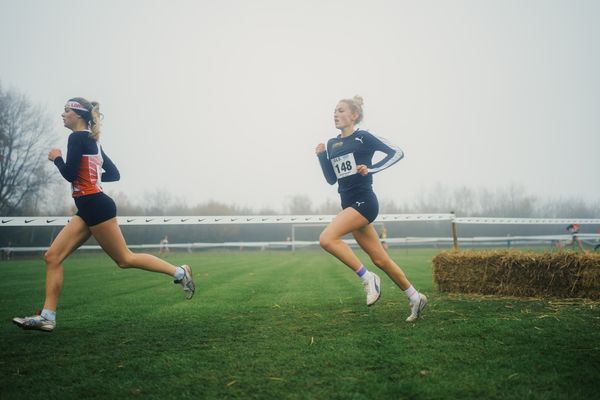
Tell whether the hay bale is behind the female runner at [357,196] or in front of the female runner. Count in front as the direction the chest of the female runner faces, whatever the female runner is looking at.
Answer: behind

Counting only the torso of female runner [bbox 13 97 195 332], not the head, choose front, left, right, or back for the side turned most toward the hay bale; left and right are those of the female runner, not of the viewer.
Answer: back

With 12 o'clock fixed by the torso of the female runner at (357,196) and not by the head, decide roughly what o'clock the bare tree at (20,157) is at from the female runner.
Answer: The bare tree is roughly at 3 o'clock from the female runner.

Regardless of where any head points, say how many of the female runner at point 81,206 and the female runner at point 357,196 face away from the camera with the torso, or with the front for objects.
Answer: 0

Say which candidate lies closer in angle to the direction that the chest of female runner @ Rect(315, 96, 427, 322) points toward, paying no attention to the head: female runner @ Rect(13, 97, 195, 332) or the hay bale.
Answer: the female runner

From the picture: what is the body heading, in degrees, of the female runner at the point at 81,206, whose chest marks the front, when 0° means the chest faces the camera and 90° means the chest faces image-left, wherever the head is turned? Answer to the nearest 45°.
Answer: approximately 90°

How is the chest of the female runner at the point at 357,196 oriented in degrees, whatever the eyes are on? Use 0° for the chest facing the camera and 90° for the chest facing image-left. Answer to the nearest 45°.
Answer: approximately 45°

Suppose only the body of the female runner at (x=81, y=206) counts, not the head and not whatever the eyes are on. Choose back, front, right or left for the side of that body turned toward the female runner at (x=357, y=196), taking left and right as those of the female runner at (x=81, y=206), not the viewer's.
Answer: back

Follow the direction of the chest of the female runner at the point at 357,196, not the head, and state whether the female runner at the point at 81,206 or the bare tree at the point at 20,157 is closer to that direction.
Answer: the female runner

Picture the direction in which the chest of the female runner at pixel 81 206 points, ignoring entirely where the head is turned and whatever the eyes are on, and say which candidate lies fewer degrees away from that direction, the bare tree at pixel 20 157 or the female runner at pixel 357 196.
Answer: the bare tree

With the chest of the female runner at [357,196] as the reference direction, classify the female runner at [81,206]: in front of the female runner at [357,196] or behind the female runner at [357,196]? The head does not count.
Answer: in front

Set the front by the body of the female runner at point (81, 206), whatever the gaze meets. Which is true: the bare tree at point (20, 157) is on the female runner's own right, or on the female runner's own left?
on the female runner's own right
